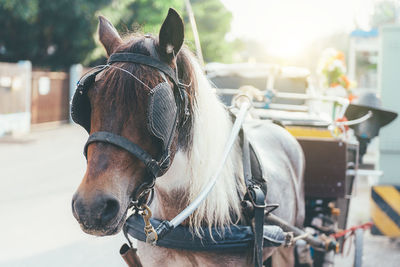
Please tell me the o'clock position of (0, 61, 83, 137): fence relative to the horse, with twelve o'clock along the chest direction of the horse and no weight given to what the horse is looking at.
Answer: The fence is roughly at 4 o'clock from the horse.

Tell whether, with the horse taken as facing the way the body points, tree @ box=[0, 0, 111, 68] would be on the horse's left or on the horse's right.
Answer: on the horse's right

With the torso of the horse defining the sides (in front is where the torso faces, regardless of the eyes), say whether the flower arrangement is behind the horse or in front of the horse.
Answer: behind

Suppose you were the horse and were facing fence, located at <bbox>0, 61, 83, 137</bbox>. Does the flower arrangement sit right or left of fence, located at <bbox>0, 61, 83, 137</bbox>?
right

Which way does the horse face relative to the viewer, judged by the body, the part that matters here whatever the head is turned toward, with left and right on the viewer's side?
facing the viewer and to the left of the viewer

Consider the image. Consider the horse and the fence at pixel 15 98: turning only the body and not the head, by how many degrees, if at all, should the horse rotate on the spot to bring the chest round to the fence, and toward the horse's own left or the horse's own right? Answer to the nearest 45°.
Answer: approximately 135° to the horse's own right
